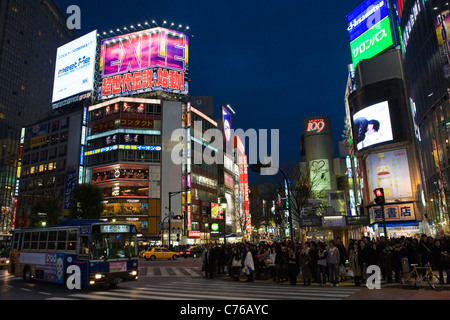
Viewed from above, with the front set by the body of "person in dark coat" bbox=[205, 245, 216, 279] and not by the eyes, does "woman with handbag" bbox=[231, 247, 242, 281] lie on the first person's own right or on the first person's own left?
on the first person's own left

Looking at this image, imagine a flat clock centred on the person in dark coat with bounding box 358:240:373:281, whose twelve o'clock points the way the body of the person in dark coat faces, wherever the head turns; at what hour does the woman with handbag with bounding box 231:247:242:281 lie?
The woman with handbag is roughly at 2 o'clock from the person in dark coat.

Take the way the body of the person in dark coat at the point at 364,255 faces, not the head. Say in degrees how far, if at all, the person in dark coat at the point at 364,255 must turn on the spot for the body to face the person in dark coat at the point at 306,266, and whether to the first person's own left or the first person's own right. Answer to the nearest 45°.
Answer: approximately 45° to the first person's own right

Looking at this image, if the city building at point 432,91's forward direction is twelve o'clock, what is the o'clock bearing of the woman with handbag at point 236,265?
The woman with handbag is roughly at 12 o'clock from the city building.

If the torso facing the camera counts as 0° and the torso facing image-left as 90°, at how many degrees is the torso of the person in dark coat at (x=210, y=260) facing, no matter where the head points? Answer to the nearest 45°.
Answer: approximately 45°

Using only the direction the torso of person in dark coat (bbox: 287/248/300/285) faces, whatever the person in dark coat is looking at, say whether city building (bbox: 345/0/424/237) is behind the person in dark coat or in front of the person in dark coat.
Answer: behind

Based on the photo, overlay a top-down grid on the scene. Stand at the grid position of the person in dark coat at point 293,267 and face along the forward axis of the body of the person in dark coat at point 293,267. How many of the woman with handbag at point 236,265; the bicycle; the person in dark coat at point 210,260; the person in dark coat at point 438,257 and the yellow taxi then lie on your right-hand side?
3

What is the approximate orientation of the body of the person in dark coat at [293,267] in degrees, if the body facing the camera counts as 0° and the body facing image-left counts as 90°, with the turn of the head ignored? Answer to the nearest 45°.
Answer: approximately 45°

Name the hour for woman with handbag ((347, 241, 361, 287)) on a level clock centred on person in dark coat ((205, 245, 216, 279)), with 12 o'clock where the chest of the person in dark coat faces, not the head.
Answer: The woman with handbag is roughly at 9 o'clock from the person in dark coat.

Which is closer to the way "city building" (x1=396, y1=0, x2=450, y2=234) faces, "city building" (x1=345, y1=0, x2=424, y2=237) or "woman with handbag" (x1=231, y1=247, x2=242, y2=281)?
the woman with handbag
